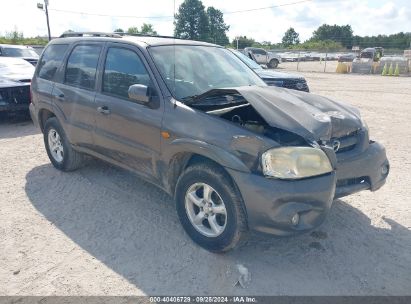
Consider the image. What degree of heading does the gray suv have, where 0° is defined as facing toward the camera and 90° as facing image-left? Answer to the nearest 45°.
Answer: approximately 315°
